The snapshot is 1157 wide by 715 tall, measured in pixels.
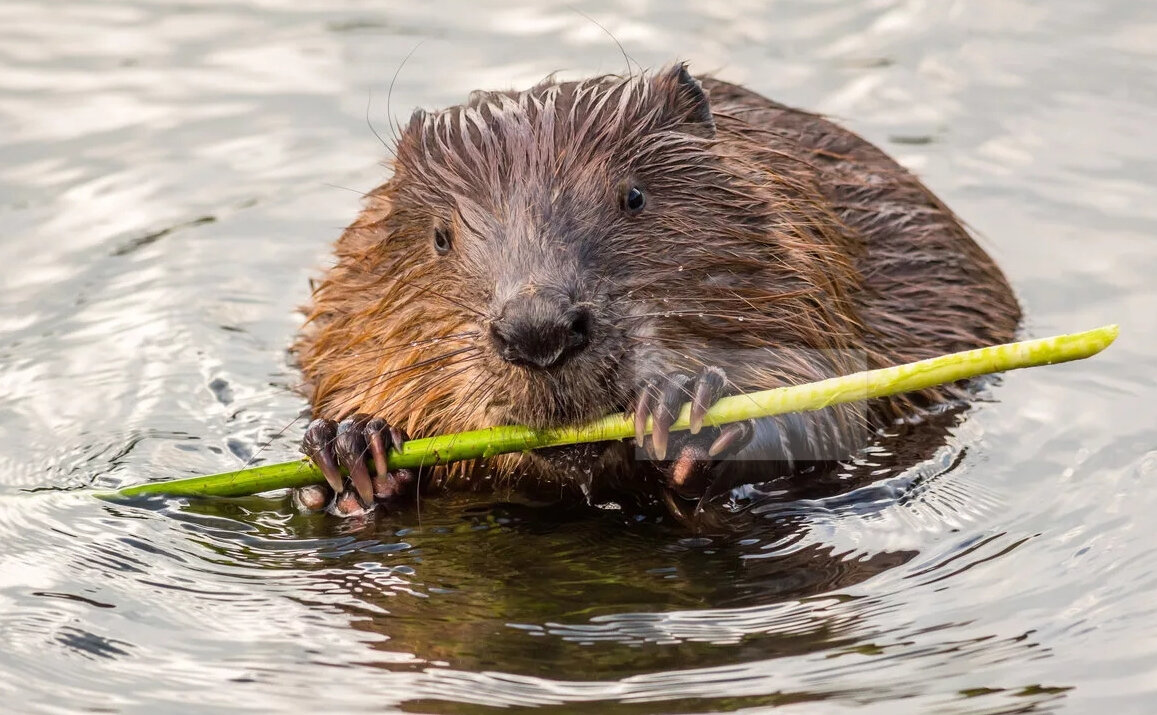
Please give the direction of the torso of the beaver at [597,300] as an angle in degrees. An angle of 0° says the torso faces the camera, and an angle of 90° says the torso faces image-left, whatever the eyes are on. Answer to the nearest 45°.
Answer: approximately 45°
